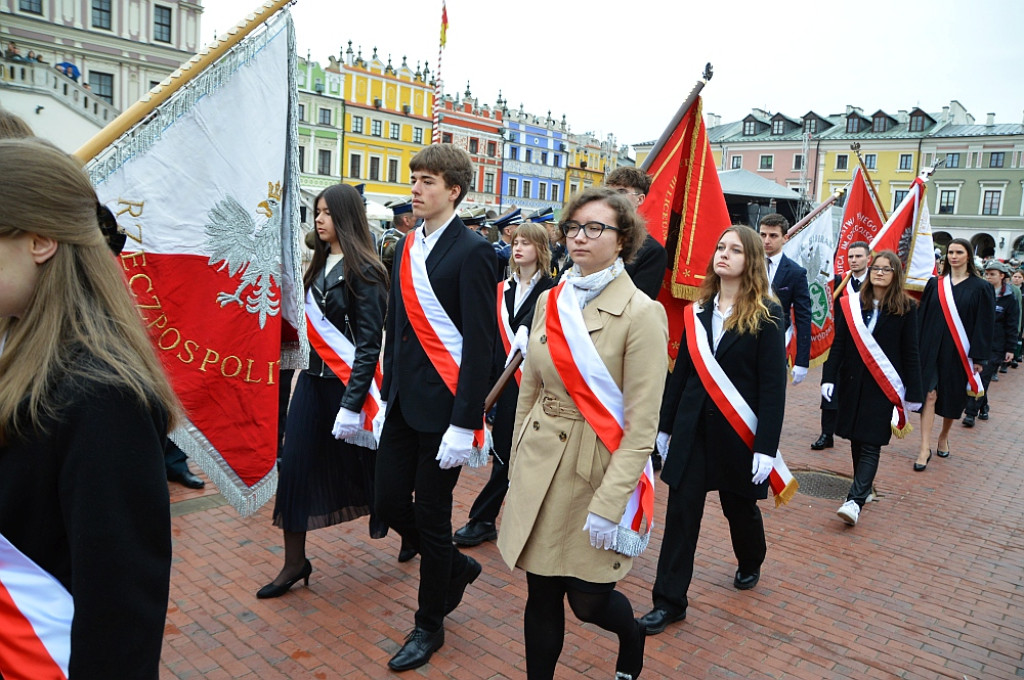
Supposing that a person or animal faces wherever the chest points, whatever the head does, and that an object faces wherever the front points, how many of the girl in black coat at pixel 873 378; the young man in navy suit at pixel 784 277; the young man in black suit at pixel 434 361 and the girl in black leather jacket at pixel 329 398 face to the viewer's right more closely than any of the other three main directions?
0

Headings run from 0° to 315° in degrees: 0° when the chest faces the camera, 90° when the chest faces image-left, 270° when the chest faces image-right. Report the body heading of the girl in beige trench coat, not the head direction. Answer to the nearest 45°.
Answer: approximately 45°

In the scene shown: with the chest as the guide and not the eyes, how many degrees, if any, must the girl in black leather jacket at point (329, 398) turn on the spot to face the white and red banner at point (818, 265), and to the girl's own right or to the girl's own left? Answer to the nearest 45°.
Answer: approximately 180°

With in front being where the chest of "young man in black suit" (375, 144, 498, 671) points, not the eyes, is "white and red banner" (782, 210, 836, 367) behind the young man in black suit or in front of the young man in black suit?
behind

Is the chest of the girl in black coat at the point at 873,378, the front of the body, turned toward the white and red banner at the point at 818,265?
no

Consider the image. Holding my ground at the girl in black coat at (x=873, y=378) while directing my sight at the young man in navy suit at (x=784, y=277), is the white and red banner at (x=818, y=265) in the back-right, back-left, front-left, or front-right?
front-right

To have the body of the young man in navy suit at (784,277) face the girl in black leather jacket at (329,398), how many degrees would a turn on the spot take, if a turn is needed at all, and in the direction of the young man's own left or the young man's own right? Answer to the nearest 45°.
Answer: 0° — they already face them

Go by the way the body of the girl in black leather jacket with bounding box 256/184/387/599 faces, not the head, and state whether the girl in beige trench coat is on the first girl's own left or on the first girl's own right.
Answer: on the first girl's own left

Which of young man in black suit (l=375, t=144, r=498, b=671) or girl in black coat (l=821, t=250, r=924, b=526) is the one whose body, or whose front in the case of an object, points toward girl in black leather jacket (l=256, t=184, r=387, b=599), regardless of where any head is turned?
girl in black coat (l=821, t=250, r=924, b=526)

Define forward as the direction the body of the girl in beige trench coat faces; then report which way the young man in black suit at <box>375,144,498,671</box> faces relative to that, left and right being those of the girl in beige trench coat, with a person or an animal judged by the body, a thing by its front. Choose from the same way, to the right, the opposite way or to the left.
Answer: the same way

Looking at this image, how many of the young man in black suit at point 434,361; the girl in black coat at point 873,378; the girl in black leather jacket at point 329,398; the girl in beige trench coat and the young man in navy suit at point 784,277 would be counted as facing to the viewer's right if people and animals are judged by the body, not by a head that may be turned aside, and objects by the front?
0

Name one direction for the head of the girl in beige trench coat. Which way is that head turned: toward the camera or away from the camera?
toward the camera

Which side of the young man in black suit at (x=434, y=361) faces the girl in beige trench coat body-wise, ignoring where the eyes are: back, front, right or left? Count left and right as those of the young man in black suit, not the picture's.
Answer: left

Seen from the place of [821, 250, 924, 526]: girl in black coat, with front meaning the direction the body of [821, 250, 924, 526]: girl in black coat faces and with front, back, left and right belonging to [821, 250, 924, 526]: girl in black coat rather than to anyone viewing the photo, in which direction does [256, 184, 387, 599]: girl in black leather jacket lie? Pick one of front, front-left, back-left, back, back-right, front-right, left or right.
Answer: front

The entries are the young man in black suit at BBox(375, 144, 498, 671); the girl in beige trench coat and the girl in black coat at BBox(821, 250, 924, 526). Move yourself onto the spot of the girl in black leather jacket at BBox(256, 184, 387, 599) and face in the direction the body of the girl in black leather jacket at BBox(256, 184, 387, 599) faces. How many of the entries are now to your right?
0

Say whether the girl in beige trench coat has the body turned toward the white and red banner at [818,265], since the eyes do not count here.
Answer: no

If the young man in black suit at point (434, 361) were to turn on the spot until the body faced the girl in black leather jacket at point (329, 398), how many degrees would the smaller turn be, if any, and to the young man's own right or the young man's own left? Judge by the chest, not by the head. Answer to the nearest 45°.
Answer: approximately 90° to the young man's own right

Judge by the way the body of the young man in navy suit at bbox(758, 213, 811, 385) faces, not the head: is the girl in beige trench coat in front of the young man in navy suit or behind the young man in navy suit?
in front

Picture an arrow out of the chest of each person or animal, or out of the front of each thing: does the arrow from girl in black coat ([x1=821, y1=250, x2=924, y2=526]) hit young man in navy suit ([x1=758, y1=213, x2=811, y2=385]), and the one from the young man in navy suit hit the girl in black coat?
no
